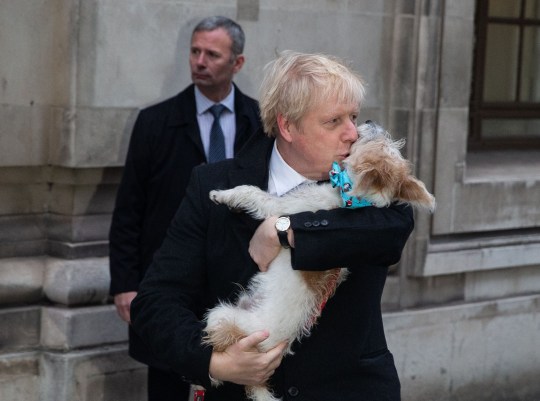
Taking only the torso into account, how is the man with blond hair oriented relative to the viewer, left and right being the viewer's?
facing the viewer and to the right of the viewer

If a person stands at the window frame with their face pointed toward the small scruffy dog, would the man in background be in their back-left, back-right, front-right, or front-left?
front-right

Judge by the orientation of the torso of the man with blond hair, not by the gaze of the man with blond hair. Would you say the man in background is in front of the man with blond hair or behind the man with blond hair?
behind

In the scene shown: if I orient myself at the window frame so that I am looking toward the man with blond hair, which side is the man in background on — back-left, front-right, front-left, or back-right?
front-right

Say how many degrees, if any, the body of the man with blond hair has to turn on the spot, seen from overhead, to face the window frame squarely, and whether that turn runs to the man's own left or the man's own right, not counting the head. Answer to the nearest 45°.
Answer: approximately 135° to the man's own left
